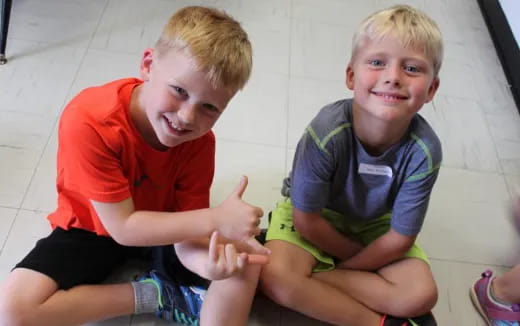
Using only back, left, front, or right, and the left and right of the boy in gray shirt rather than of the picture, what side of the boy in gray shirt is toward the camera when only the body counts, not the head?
front

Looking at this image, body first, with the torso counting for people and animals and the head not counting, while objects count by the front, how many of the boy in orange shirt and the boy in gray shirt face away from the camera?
0

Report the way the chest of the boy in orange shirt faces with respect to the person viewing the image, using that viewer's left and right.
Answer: facing the viewer and to the right of the viewer
